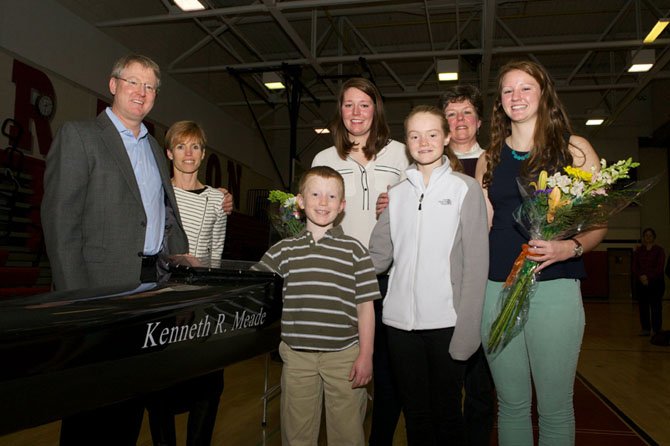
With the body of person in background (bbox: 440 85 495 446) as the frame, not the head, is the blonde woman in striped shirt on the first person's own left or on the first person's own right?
on the first person's own right

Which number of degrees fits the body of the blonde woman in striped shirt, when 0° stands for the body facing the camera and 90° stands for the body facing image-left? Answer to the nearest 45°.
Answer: approximately 0°

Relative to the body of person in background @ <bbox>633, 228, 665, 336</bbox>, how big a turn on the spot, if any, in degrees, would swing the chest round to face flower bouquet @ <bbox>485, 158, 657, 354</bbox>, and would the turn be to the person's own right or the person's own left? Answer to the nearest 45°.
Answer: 0° — they already face it

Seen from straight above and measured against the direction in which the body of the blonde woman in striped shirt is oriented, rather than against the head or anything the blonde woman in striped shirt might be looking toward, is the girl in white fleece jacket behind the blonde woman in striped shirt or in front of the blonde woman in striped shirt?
in front
